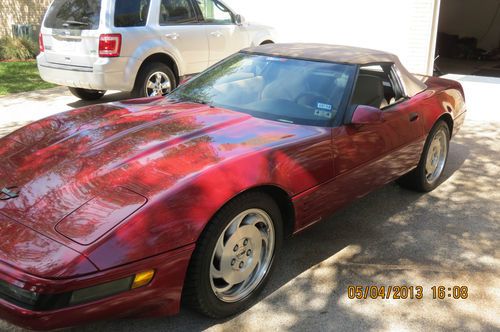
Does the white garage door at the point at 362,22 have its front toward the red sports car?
yes

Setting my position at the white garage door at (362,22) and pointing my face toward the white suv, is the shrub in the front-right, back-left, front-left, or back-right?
front-right

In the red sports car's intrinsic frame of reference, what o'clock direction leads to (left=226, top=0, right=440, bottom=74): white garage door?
The white garage door is roughly at 5 o'clock from the red sports car.

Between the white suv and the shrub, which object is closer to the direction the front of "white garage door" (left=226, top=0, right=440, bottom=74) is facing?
the white suv

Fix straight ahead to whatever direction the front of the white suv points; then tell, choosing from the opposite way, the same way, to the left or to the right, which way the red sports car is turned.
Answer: the opposite way

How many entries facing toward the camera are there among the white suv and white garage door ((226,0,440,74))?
1

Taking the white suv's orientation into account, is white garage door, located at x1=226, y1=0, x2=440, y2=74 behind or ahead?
ahead

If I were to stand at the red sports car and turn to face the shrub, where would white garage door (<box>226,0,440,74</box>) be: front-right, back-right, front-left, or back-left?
front-right

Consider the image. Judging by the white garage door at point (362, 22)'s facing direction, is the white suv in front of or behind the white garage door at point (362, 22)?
in front

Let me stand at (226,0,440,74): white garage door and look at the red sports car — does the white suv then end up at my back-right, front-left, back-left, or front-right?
front-right

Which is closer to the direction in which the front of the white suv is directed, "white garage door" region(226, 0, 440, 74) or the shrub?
the white garage door

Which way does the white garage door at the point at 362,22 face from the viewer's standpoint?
toward the camera

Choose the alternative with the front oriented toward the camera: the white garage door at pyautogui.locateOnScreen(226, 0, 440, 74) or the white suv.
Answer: the white garage door

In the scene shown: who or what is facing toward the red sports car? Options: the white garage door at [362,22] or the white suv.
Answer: the white garage door

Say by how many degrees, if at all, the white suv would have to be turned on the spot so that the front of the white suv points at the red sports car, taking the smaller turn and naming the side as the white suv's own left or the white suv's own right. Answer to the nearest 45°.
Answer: approximately 135° to the white suv's own right

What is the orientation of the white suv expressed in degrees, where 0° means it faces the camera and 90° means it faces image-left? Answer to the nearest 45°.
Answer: approximately 225°

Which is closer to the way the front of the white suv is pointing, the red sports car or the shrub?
the shrub
